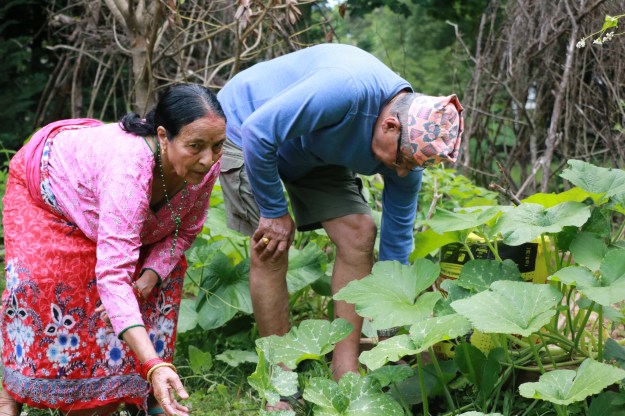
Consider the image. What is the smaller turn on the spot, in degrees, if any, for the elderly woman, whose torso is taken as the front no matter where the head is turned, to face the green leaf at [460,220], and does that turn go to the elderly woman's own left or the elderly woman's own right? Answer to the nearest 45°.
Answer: approximately 45° to the elderly woman's own left

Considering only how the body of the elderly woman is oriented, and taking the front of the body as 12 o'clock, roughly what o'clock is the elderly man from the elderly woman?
The elderly man is roughly at 10 o'clock from the elderly woman.

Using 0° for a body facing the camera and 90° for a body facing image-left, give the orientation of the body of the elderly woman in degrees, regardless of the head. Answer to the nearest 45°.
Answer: approximately 315°

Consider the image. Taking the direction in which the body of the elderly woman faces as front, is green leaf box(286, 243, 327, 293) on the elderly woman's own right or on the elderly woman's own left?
on the elderly woman's own left

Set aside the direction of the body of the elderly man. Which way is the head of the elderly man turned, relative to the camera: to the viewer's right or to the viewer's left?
to the viewer's right

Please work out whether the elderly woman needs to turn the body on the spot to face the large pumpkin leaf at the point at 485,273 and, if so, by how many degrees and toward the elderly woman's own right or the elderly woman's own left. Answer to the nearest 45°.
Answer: approximately 45° to the elderly woman's own left
